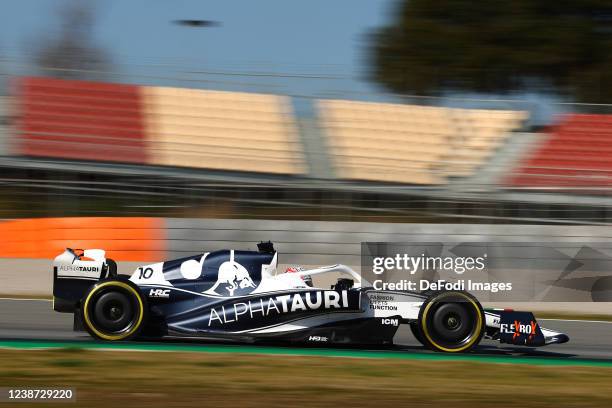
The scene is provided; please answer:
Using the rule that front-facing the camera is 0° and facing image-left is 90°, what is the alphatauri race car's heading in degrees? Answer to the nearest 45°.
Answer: approximately 270°

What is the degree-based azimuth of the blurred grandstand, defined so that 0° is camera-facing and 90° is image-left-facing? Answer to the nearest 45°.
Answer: approximately 0°

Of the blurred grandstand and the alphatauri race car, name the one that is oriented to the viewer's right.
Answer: the alphatauri race car

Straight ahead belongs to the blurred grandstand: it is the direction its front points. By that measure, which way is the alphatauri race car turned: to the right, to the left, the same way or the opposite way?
to the left

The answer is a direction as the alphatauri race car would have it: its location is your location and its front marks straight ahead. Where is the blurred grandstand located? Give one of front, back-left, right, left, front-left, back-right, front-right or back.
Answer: left

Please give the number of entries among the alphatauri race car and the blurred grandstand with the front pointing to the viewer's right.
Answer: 1

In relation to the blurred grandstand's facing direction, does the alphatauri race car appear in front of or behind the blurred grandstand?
in front
